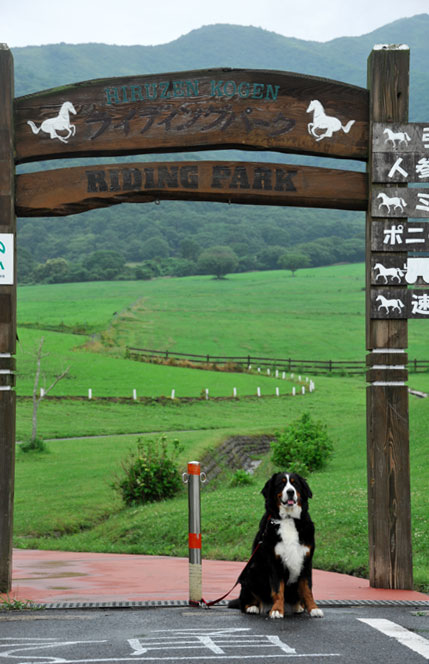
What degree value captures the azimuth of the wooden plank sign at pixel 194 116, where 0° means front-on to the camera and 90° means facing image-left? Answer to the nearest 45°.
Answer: approximately 0°

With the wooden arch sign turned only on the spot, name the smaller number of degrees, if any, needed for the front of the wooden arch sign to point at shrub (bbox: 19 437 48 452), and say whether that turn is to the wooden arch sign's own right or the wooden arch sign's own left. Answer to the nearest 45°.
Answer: approximately 180°

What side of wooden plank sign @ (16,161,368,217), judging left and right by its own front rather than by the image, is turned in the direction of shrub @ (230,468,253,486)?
back

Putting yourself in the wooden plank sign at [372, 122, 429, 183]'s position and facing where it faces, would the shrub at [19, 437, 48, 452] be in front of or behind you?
behind

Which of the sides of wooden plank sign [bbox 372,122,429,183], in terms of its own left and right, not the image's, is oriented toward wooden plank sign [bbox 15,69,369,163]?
right

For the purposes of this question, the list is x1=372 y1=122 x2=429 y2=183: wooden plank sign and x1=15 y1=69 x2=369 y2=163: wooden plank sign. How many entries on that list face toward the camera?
2

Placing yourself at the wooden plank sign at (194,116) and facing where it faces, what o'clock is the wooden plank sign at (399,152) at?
the wooden plank sign at (399,152) is roughly at 9 o'clock from the wooden plank sign at (194,116).
